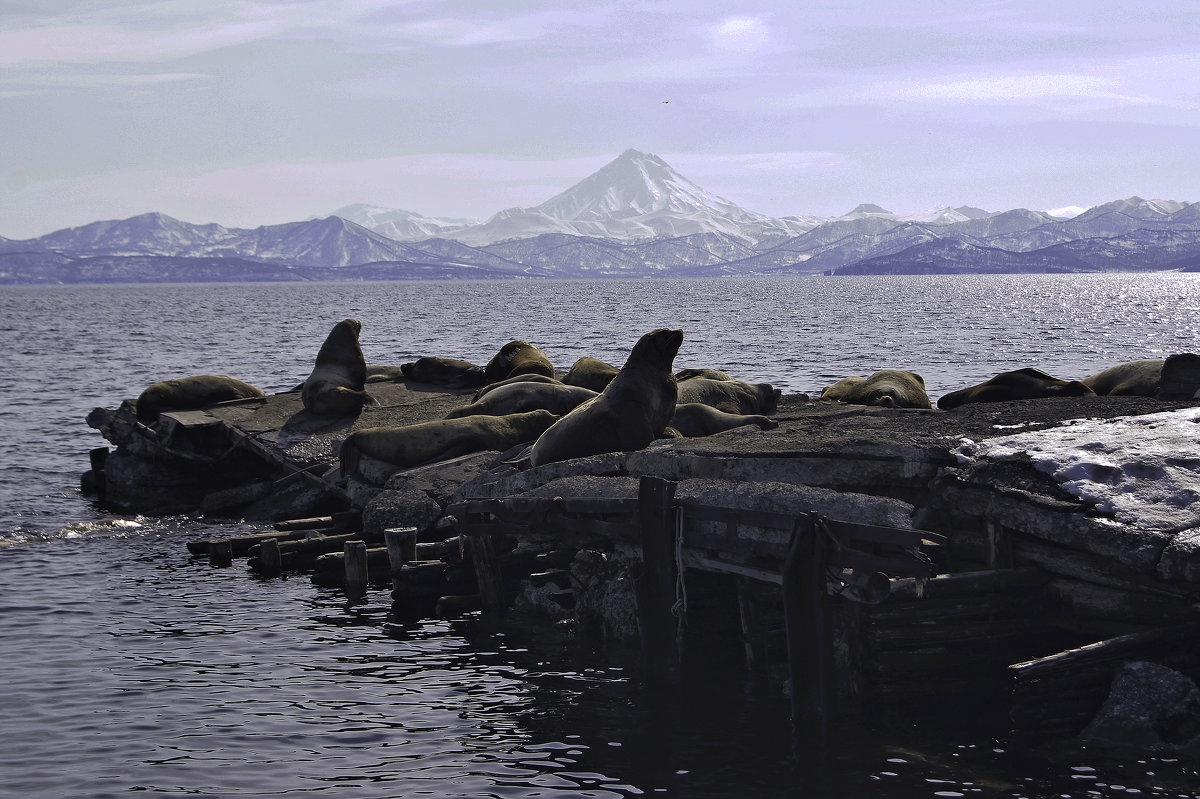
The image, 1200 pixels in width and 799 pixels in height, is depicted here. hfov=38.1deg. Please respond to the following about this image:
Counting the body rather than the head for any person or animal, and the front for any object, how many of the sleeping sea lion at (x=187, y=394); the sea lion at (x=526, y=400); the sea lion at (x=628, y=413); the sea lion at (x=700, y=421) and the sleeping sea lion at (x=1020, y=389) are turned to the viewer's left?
2

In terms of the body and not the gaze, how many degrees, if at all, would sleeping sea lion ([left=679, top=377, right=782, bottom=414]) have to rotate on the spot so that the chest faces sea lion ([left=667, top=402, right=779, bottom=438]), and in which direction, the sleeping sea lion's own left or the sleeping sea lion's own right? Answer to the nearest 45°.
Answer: approximately 90° to the sleeping sea lion's own right

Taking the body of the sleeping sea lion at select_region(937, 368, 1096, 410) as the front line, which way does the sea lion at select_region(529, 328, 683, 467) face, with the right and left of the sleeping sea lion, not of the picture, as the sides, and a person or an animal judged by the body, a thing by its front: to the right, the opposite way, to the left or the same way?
the same way

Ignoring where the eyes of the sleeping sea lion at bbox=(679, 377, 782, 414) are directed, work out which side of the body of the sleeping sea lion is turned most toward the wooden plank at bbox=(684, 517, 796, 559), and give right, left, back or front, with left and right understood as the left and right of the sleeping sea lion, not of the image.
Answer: right

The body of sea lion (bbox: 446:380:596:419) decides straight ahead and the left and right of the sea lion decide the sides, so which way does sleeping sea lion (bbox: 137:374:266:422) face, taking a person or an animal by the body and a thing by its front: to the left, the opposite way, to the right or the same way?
the opposite way

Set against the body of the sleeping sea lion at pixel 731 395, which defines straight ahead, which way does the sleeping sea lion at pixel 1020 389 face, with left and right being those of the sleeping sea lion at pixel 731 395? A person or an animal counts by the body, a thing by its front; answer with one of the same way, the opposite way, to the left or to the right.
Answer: the same way

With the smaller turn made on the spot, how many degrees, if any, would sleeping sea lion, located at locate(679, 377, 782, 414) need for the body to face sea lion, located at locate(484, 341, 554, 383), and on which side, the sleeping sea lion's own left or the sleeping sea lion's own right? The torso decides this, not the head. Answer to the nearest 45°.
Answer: approximately 135° to the sleeping sea lion's own left

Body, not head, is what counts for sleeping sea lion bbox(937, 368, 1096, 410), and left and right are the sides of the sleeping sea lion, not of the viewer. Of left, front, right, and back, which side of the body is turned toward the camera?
right

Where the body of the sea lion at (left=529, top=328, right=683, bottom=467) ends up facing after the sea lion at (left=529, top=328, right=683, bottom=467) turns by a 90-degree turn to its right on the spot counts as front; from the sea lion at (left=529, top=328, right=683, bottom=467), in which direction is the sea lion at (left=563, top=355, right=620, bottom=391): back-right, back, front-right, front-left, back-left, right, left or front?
back

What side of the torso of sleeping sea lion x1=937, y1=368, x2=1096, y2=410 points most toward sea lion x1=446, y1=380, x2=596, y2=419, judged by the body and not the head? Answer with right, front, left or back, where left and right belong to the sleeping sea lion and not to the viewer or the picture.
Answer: back
